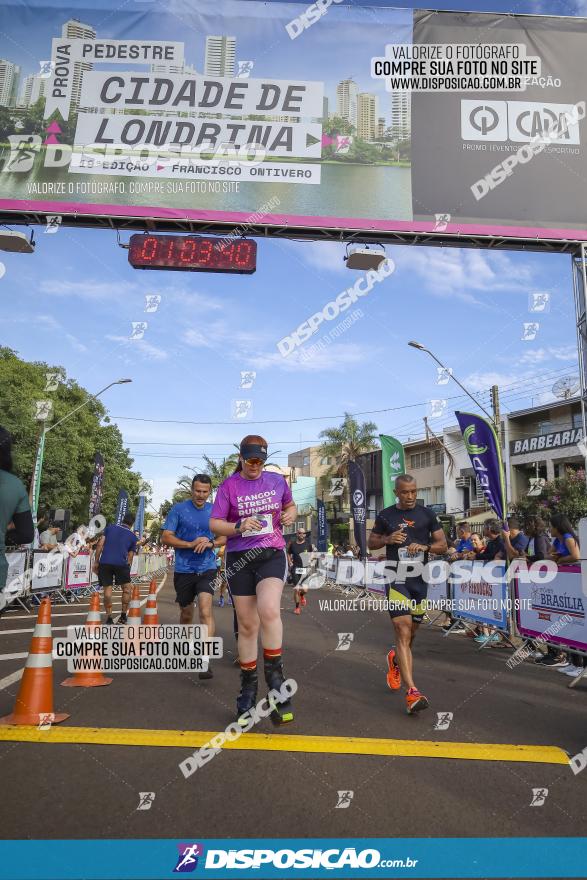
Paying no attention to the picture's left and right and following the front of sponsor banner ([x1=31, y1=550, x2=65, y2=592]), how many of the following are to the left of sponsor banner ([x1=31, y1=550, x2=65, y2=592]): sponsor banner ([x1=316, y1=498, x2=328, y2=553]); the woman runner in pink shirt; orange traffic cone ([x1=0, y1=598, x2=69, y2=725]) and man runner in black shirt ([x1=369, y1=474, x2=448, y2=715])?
1

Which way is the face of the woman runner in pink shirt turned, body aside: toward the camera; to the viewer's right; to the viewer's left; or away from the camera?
toward the camera

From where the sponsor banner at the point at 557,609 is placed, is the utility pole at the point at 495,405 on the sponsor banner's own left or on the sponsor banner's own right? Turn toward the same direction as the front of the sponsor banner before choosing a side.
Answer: on the sponsor banner's own right

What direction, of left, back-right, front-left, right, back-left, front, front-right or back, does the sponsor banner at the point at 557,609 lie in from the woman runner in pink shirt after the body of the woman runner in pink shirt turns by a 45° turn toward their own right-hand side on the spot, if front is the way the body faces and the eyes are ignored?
back

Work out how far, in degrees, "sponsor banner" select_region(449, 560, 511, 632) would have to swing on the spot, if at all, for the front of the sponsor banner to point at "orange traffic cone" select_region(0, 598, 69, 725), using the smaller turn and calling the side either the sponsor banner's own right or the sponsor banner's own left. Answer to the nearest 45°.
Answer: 0° — it already faces it

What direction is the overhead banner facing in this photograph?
toward the camera

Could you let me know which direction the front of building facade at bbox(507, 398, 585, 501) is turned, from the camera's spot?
facing the viewer and to the left of the viewer

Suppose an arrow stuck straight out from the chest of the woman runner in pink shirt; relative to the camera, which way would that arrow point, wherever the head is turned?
toward the camera

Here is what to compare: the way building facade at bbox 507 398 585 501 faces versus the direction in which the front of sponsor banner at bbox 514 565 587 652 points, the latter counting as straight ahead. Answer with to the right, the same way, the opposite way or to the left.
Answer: the same way

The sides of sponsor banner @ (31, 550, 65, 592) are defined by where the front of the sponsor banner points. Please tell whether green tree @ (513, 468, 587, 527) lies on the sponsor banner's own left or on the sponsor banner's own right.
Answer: on the sponsor banner's own left

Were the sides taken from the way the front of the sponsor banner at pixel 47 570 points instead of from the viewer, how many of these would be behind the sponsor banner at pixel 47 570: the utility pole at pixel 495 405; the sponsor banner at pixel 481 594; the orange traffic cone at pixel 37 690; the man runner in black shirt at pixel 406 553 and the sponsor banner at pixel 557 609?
0

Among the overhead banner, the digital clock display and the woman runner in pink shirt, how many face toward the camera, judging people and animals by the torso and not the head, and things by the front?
3

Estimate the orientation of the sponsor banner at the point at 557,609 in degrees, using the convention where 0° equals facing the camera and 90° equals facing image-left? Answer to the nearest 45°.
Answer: approximately 45°

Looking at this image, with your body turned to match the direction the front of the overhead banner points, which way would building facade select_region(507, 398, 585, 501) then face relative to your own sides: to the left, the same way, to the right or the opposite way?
to the right

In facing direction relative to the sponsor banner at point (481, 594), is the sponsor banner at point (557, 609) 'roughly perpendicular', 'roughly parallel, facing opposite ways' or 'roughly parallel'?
roughly parallel

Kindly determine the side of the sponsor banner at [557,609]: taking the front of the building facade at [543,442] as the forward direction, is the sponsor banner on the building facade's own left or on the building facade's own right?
on the building facade's own left

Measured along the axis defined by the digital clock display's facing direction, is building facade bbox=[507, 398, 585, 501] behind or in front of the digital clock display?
behind

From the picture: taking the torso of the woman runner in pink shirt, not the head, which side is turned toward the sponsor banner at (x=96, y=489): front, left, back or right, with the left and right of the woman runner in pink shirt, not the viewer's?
back

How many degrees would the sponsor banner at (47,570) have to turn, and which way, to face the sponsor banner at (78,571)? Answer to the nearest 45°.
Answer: approximately 135° to its left

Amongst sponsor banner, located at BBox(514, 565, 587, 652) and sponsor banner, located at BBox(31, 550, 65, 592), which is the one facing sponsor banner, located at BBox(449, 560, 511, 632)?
sponsor banner, located at BBox(31, 550, 65, 592)

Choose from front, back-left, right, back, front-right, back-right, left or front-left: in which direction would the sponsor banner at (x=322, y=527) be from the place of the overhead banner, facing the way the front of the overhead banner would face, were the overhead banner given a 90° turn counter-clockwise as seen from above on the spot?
left
